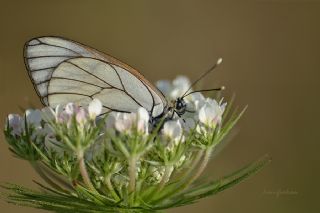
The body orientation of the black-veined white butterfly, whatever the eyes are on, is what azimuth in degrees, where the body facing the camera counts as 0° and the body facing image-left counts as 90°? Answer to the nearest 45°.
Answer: approximately 270°
